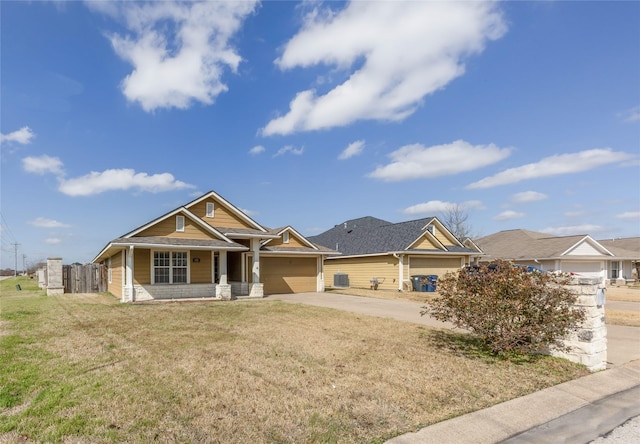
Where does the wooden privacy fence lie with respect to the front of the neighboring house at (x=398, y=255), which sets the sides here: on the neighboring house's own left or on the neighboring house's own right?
on the neighboring house's own right

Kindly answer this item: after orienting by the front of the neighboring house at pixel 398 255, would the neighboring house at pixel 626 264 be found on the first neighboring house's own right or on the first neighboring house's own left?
on the first neighboring house's own left

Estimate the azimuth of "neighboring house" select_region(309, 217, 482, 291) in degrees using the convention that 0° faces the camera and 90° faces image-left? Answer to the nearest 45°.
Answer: approximately 315°

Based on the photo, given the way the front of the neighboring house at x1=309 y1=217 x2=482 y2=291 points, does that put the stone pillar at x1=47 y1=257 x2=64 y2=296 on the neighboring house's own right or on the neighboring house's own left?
on the neighboring house's own right

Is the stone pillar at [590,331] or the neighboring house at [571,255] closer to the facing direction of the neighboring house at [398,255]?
the stone pillar

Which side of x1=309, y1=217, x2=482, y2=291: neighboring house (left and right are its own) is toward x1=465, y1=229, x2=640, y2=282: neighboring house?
left

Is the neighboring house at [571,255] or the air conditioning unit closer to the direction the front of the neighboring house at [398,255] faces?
the neighboring house

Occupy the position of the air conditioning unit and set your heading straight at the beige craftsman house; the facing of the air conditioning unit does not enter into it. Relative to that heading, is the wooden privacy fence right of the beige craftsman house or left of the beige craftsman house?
right

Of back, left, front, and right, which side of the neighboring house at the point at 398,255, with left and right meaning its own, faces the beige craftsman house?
right
